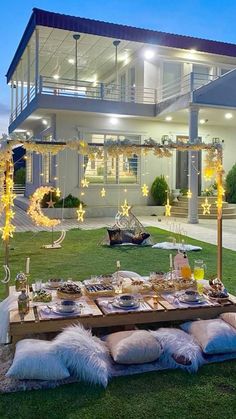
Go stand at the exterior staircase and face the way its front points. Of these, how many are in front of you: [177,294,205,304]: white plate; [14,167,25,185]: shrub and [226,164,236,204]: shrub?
1

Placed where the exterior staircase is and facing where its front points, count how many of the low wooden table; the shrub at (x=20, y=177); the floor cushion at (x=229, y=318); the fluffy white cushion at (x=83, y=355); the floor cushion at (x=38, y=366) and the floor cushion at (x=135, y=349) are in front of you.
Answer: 5

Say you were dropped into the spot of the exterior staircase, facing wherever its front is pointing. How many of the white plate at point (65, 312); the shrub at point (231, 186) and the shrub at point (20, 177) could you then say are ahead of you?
1

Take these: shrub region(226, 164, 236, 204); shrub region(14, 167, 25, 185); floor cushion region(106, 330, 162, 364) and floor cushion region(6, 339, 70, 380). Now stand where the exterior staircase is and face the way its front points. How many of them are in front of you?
2

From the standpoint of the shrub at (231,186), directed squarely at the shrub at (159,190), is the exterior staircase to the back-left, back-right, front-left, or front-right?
front-left

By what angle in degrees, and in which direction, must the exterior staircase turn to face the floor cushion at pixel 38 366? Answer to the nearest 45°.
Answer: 0° — it already faces it

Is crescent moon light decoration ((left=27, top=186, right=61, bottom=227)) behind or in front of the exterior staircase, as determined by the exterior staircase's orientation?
in front

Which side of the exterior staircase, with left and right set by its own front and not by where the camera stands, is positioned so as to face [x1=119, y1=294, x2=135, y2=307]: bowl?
front

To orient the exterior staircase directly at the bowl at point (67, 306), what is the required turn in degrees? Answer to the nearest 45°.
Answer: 0° — it already faces it

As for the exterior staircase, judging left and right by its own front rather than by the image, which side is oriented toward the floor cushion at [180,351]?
front

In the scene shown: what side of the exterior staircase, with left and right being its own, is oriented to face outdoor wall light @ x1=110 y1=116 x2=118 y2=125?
right

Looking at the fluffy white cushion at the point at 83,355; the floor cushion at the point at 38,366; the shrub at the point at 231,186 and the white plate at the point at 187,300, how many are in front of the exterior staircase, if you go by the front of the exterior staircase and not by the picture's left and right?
3

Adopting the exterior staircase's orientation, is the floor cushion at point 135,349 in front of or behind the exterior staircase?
in front

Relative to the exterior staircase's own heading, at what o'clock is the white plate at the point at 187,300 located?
The white plate is roughly at 12 o'clock from the exterior staircase.

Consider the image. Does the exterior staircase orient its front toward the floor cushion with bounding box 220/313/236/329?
yes

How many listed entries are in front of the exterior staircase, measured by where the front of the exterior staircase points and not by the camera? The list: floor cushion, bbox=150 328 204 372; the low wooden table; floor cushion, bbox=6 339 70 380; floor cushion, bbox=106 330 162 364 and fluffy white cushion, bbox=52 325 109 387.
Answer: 5

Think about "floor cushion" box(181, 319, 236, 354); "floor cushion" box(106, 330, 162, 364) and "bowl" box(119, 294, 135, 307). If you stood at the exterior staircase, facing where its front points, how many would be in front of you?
3

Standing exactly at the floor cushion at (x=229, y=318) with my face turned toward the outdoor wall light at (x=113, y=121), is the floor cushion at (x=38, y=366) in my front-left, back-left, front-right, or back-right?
back-left

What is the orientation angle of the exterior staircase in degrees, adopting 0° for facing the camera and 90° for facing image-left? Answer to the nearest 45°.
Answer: approximately 0°
